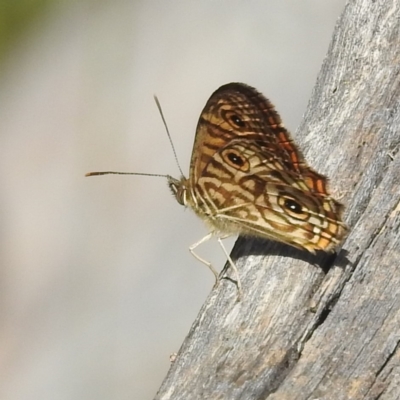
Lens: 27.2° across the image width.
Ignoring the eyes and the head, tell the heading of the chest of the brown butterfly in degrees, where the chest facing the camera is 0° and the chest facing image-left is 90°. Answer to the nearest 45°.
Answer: approximately 90°
